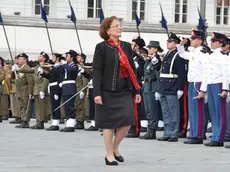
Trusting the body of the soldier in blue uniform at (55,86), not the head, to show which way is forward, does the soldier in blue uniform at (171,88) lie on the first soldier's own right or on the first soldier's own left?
on the first soldier's own left

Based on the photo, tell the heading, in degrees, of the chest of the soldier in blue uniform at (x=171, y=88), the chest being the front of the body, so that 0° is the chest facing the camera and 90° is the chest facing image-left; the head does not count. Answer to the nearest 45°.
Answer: approximately 45°

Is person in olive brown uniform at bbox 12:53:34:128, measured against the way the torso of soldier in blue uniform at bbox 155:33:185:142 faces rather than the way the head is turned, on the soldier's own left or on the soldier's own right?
on the soldier's own right
